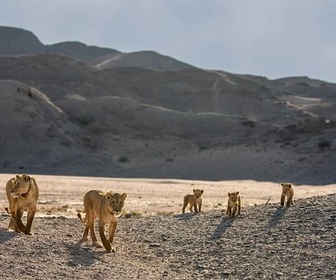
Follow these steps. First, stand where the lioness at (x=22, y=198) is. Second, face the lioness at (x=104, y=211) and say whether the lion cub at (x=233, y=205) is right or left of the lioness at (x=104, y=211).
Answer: left

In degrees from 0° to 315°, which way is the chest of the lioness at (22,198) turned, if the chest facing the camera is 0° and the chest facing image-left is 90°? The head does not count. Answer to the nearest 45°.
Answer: approximately 0°

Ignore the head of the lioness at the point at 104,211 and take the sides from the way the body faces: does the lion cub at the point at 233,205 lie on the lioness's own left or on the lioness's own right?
on the lioness's own left

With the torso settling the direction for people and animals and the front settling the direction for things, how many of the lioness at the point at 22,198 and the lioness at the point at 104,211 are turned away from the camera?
0

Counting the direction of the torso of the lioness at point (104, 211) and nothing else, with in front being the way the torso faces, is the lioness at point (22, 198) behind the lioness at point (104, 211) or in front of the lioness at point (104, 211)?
behind

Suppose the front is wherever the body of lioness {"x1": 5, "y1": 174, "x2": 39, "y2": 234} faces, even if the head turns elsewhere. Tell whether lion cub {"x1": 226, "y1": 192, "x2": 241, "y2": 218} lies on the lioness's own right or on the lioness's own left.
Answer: on the lioness's own left

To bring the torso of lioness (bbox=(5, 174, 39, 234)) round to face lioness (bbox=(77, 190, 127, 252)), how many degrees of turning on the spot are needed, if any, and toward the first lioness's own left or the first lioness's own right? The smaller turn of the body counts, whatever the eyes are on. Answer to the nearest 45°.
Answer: approximately 90° to the first lioness's own left
